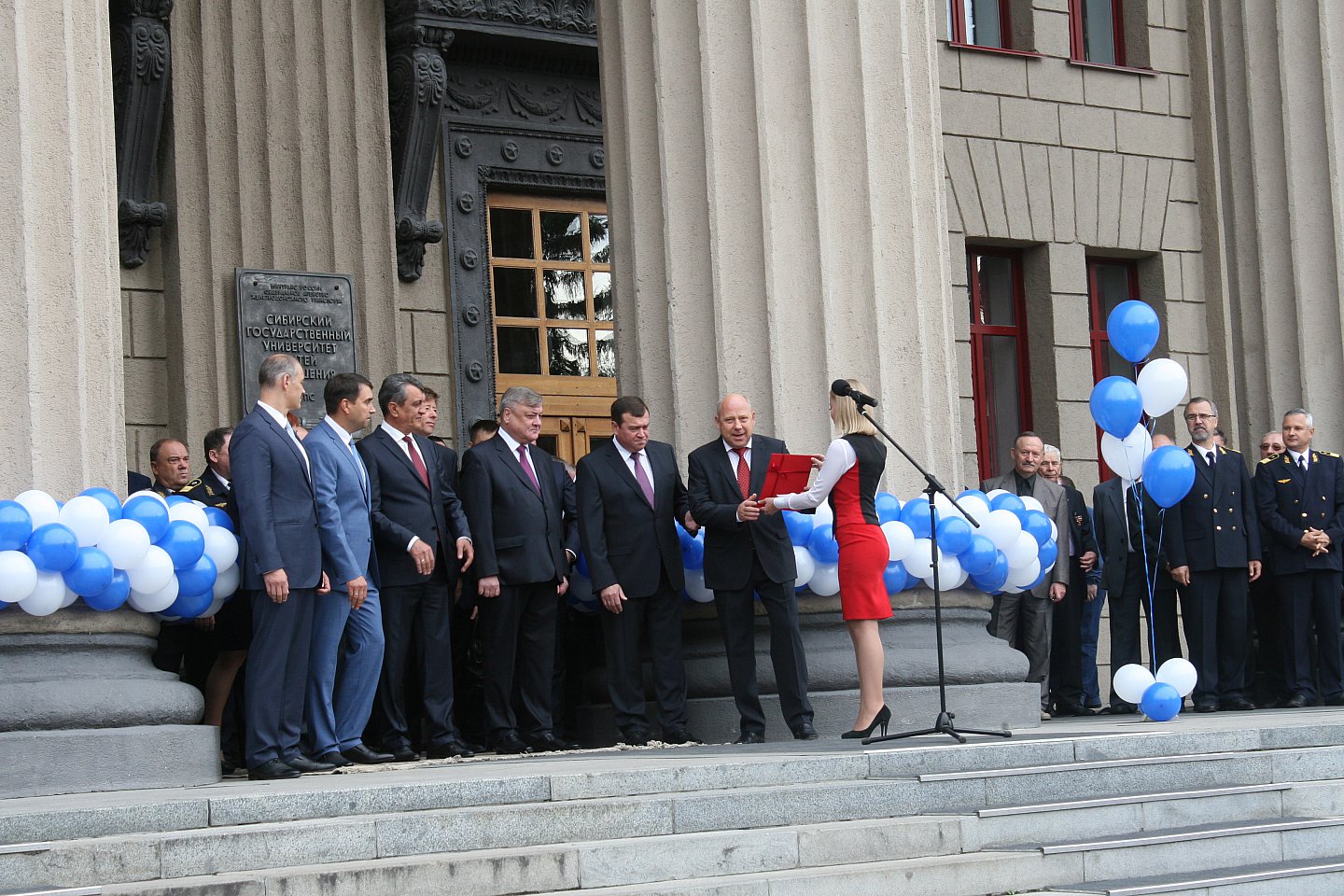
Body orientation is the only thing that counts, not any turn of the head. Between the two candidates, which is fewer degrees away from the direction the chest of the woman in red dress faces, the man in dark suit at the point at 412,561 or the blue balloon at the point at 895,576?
the man in dark suit

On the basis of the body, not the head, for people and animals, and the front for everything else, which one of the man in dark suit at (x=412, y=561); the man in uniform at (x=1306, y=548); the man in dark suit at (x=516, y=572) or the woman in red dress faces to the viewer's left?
the woman in red dress

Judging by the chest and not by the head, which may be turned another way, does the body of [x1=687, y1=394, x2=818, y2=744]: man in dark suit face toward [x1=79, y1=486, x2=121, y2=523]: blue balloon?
no

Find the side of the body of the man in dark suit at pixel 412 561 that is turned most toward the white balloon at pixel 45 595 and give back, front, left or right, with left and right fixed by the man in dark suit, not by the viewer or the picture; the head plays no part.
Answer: right

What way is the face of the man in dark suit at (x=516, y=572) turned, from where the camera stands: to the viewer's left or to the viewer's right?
to the viewer's right

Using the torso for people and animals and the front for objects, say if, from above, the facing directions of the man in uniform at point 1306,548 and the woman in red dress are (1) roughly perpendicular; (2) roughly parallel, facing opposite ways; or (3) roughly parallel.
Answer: roughly perpendicular

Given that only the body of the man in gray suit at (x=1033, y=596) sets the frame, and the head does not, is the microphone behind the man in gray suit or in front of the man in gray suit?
in front

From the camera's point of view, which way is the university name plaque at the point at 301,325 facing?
toward the camera

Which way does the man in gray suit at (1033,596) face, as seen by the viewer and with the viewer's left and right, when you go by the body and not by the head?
facing the viewer

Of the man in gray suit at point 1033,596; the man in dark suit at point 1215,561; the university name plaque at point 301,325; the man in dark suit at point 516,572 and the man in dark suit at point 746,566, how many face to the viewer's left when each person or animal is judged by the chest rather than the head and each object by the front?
0

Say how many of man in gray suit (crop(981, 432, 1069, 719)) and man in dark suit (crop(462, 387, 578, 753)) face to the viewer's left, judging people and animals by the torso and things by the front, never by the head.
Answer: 0

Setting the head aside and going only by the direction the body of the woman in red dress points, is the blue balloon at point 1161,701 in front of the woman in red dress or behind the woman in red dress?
behind

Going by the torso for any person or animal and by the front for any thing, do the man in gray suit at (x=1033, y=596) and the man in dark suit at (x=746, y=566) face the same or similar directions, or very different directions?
same or similar directions

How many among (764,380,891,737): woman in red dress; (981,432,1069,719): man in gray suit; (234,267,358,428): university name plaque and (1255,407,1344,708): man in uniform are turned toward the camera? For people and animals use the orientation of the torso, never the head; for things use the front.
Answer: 3

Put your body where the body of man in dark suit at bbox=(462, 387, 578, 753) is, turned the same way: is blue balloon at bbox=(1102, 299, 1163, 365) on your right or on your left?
on your left

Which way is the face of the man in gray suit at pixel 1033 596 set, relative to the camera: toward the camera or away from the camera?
toward the camera

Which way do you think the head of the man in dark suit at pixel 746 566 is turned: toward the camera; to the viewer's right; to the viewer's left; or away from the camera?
toward the camera

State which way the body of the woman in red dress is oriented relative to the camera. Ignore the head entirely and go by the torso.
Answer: to the viewer's left

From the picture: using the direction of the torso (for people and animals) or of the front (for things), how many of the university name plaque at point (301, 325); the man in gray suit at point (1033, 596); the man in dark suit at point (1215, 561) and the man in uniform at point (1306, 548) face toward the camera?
4

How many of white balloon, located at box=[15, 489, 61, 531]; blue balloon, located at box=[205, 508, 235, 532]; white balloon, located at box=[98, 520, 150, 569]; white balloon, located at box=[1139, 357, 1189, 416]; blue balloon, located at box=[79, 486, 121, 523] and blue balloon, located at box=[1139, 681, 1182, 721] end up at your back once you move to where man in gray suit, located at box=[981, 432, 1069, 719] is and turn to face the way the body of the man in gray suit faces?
0

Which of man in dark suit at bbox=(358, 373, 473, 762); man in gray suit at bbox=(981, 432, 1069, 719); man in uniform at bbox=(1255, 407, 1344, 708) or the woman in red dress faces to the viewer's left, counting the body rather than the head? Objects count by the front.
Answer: the woman in red dress

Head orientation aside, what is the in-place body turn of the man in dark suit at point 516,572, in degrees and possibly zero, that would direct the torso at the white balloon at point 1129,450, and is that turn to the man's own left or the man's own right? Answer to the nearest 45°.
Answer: approximately 45° to the man's own left

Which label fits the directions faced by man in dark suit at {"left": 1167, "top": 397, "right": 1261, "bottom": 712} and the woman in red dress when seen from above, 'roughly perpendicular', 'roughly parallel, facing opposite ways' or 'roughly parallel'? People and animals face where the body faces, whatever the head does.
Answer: roughly perpendicular
